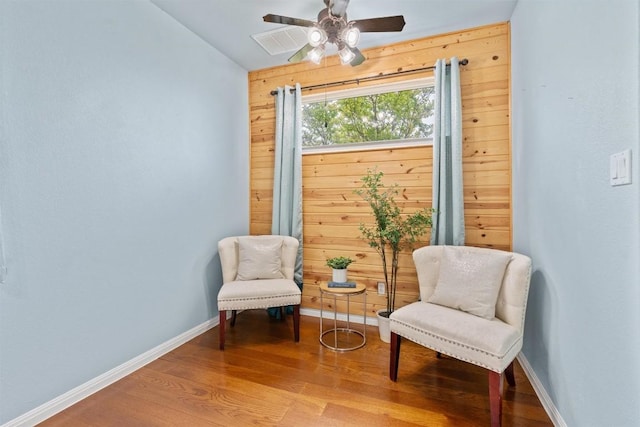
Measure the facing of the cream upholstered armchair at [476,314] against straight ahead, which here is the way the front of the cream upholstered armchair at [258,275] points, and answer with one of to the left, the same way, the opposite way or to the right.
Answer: to the right

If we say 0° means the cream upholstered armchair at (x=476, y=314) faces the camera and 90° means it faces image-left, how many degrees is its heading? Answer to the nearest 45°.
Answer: approximately 45°

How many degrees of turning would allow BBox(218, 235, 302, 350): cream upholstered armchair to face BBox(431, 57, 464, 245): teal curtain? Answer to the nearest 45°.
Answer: approximately 90° to its left

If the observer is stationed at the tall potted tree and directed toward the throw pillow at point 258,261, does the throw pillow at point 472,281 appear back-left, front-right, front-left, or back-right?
back-left

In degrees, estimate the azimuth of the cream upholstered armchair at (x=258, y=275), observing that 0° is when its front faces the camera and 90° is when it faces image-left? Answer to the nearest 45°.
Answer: approximately 0°

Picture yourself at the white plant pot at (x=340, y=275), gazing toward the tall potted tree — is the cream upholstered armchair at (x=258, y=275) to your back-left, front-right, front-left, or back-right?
back-left
